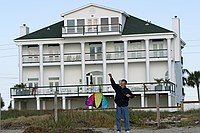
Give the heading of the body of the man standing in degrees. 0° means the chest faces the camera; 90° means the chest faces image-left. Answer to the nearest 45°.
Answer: approximately 0°
